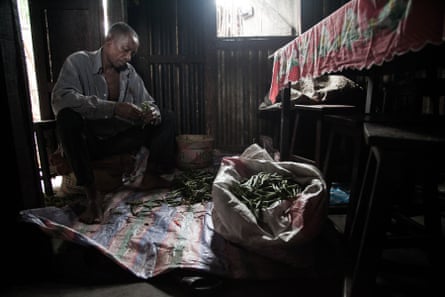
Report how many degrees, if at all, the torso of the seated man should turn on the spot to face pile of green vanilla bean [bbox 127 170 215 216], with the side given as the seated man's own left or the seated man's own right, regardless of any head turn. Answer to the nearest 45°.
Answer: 0° — they already face it

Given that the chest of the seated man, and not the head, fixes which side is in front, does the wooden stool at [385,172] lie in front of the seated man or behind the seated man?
in front

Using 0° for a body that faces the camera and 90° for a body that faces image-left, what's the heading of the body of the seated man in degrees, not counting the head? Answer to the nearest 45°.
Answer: approximately 315°

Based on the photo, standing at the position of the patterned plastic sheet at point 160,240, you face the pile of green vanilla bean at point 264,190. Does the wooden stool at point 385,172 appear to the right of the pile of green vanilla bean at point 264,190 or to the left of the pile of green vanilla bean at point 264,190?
right

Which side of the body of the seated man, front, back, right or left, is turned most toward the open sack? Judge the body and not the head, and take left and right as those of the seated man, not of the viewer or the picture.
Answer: front

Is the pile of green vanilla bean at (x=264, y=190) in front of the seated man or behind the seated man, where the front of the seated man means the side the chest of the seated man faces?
in front

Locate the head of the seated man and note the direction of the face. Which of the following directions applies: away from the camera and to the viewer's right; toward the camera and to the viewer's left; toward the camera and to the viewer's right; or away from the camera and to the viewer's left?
toward the camera and to the viewer's right
